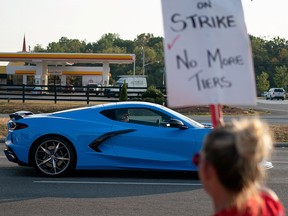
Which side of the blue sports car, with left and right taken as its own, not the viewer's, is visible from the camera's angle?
right

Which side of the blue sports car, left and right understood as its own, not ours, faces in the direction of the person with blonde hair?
right

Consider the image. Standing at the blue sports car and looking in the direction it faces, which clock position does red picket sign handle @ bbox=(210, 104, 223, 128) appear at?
The red picket sign handle is roughly at 3 o'clock from the blue sports car.

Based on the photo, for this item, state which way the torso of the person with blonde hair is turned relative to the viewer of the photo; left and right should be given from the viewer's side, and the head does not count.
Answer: facing away from the viewer and to the left of the viewer

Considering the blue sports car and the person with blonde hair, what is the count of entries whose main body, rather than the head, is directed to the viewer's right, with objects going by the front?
1

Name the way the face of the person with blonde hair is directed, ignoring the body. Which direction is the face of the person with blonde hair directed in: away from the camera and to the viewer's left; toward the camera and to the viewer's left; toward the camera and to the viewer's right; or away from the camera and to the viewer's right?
away from the camera and to the viewer's left

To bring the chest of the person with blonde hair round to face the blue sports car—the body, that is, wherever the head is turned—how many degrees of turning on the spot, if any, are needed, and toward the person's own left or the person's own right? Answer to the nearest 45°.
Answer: approximately 45° to the person's own right
